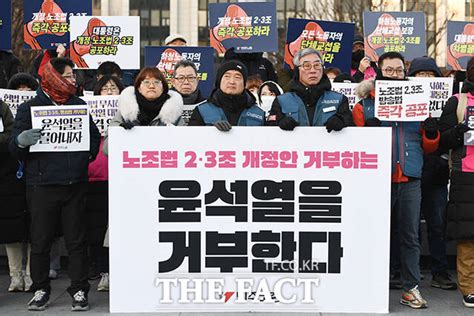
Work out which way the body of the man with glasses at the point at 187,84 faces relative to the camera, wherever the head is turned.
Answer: toward the camera

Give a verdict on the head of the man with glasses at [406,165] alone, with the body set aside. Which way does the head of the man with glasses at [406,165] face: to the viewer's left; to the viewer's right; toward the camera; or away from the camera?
toward the camera

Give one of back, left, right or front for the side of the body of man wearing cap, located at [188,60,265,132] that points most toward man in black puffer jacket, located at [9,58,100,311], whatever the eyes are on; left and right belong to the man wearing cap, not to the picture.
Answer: right

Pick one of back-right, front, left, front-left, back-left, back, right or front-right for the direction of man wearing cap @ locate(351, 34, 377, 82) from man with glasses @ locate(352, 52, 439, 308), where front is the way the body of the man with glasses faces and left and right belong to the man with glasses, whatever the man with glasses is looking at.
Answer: back

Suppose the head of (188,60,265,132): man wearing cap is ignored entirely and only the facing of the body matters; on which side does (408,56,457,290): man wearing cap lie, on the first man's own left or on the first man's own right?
on the first man's own left

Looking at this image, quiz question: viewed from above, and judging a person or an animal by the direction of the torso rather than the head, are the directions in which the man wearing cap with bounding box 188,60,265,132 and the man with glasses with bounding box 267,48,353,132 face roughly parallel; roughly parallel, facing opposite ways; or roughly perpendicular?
roughly parallel

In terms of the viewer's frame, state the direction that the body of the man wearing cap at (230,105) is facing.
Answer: toward the camera

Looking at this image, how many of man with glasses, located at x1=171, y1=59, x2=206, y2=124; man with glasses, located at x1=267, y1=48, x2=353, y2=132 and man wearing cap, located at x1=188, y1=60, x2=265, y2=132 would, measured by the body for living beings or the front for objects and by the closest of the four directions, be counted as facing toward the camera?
3

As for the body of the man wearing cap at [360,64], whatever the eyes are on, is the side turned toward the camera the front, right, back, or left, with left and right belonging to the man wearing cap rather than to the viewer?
front

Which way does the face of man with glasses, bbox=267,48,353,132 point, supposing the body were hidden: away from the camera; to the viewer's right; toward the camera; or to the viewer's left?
toward the camera

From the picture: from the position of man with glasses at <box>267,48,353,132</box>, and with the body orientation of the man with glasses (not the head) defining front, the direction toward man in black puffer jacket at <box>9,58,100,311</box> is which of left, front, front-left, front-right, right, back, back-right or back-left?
right

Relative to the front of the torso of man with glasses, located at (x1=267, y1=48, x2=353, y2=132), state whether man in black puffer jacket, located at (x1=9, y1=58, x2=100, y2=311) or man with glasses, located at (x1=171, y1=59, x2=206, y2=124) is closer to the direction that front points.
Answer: the man in black puffer jacket

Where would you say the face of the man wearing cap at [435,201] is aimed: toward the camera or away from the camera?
toward the camera
